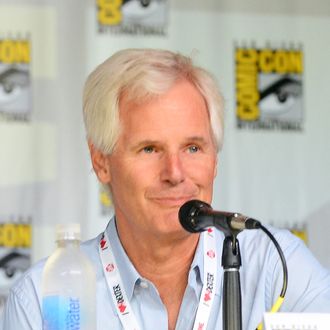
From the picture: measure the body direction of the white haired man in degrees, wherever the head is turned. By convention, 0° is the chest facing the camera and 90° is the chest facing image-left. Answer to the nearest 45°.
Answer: approximately 0°

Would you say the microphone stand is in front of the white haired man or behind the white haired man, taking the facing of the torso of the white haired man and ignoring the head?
in front

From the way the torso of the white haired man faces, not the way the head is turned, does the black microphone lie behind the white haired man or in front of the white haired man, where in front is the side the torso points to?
in front

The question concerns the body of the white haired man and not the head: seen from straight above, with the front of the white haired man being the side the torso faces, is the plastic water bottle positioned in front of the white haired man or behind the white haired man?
in front

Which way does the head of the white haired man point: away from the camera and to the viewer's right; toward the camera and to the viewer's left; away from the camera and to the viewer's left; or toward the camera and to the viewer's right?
toward the camera and to the viewer's right
